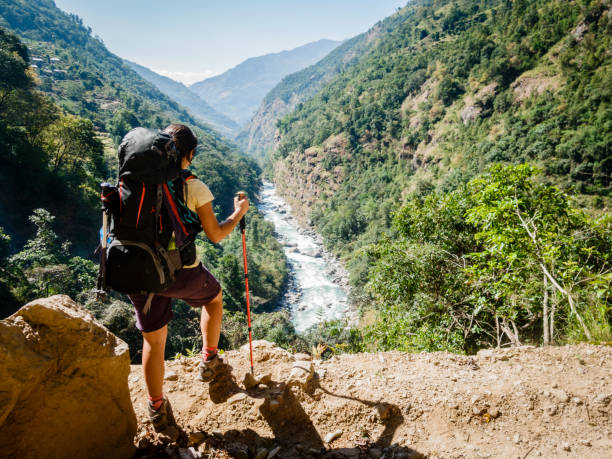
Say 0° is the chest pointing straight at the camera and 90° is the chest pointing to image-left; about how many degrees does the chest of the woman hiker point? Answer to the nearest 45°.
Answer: approximately 225°

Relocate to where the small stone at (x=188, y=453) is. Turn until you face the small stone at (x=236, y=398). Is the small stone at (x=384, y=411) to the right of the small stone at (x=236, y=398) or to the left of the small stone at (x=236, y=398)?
right

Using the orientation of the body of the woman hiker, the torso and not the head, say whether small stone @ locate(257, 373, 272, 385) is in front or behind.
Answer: in front
